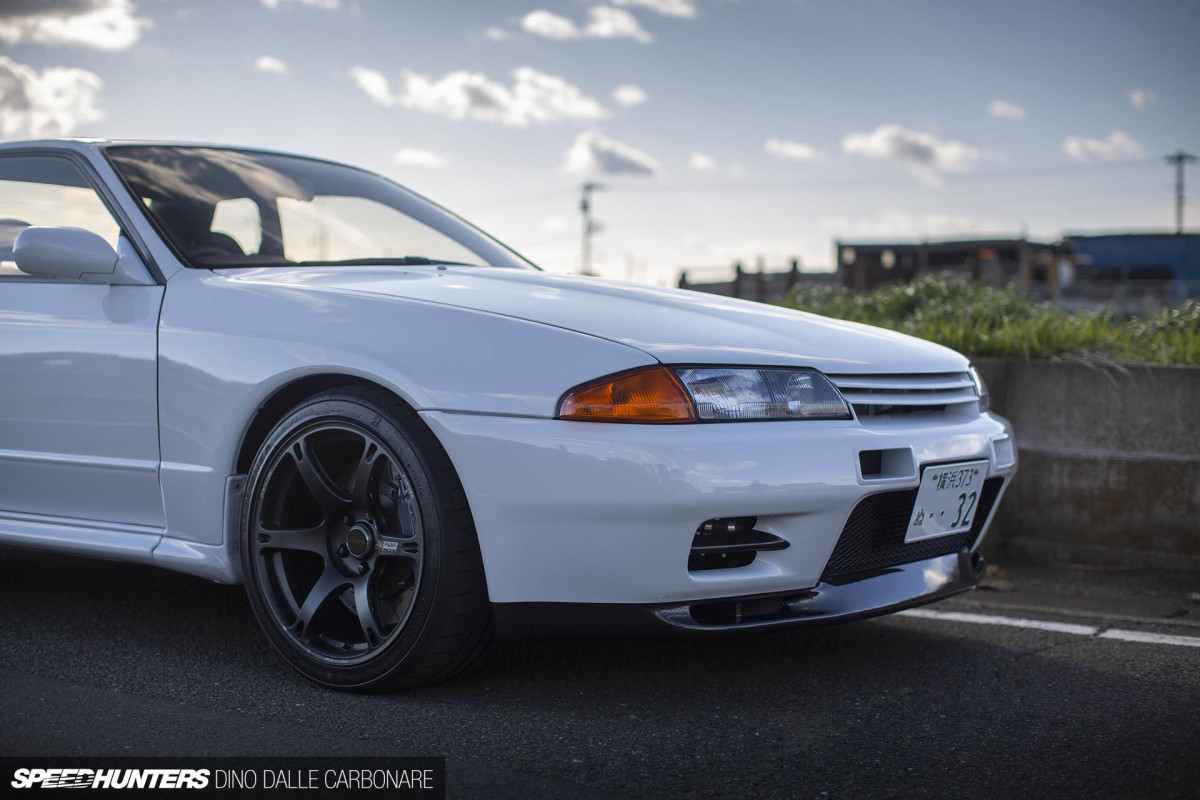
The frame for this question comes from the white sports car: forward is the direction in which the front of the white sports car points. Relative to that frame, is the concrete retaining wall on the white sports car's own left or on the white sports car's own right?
on the white sports car's own left
